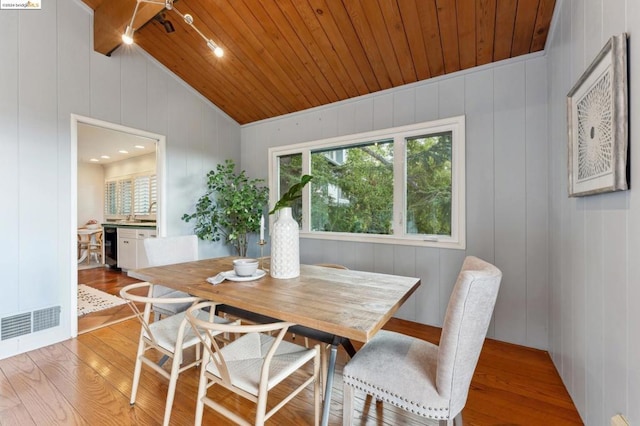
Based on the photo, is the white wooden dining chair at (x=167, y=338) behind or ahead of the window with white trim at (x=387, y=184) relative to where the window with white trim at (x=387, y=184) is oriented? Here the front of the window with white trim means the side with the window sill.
ahead

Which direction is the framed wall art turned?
to the viewer's left

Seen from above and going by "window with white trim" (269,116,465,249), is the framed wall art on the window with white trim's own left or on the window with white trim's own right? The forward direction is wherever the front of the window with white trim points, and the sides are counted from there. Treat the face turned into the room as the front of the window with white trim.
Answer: on the window with white trim's own left

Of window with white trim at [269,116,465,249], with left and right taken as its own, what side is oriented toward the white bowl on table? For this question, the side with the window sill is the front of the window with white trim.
front

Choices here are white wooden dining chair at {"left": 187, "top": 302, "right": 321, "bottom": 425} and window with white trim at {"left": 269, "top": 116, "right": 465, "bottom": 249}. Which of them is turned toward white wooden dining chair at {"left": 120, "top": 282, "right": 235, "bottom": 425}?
the window with white trim

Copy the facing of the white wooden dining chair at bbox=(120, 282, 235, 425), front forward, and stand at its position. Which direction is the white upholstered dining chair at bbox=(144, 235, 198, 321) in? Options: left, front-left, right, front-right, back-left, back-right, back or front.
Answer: front-left

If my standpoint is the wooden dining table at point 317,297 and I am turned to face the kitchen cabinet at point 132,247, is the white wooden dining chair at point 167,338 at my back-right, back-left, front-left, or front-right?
front-left

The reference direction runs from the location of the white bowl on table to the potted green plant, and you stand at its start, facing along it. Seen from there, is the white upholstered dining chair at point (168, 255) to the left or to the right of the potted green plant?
left

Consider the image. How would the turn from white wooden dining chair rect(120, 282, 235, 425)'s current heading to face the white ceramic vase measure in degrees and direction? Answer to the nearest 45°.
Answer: approximately 45° to its right

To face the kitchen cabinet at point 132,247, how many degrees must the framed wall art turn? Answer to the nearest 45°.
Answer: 0° — it already faces it

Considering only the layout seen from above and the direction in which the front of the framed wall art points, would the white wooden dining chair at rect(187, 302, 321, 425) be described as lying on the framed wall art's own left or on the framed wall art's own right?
on the framed wall art's own left

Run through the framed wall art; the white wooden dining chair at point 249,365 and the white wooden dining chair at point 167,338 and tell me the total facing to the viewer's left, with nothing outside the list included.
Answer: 1

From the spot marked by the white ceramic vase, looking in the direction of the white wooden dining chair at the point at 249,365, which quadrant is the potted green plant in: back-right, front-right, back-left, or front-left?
back-right

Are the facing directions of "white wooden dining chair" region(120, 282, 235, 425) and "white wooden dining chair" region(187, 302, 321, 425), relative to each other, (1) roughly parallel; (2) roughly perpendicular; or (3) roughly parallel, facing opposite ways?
roughly parallel

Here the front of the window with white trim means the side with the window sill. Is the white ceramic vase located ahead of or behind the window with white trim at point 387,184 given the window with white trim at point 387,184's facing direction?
ahead

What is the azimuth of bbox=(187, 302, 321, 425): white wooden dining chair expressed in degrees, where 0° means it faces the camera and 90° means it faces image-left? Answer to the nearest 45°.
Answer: approximately 225°
